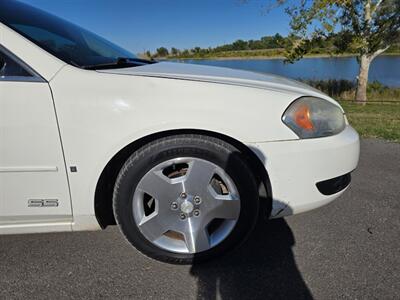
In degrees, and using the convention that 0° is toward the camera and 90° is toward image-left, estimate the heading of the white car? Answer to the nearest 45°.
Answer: approximately 270°

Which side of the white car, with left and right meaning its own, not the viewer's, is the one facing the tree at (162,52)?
left

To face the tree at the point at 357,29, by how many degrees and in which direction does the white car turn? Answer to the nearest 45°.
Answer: approximately 45° to its left
